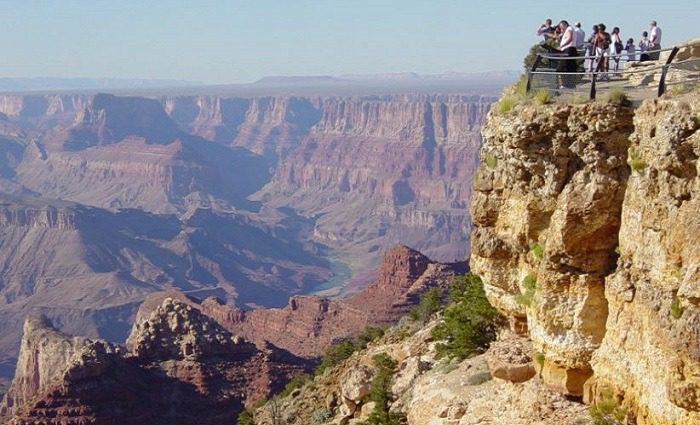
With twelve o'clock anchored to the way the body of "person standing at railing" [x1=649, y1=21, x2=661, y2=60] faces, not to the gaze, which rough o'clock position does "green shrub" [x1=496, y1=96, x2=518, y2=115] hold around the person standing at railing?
The green shrub is roughly at 10 o'clock from the person standing at railing.

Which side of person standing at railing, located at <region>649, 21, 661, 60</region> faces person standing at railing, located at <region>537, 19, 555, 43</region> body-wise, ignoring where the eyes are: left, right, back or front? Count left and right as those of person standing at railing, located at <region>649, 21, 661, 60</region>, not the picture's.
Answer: front

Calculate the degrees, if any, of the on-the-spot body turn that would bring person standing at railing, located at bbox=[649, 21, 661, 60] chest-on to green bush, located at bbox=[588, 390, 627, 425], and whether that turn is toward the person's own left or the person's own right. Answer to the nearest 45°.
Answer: approximately 90° to the person's own left

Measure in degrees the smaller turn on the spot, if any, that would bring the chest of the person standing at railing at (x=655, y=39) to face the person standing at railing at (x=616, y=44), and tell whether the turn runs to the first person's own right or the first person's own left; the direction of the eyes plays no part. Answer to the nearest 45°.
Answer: approximately 45° to the first person's own left

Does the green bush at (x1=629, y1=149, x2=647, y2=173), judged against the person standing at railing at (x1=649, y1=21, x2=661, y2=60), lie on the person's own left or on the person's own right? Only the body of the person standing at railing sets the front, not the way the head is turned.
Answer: on the person's own left

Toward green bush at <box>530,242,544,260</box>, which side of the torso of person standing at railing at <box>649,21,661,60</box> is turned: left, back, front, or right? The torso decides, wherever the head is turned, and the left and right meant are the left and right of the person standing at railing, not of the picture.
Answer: left

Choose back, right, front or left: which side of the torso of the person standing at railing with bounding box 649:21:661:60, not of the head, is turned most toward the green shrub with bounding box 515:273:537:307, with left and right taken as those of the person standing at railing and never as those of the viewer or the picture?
left

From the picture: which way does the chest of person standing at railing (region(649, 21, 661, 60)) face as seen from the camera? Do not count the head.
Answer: to the viewer's left

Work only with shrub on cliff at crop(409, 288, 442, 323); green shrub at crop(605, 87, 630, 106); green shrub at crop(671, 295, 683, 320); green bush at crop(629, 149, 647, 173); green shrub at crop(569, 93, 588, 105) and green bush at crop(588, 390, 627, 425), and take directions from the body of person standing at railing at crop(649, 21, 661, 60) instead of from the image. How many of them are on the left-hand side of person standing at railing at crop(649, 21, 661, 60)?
5

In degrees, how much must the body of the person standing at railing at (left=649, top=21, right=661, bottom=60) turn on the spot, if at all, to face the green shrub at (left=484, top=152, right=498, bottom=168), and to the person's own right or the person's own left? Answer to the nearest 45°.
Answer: approximately 45° to the person's own left

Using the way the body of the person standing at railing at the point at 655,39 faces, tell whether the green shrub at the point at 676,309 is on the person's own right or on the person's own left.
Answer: on the person's own left
